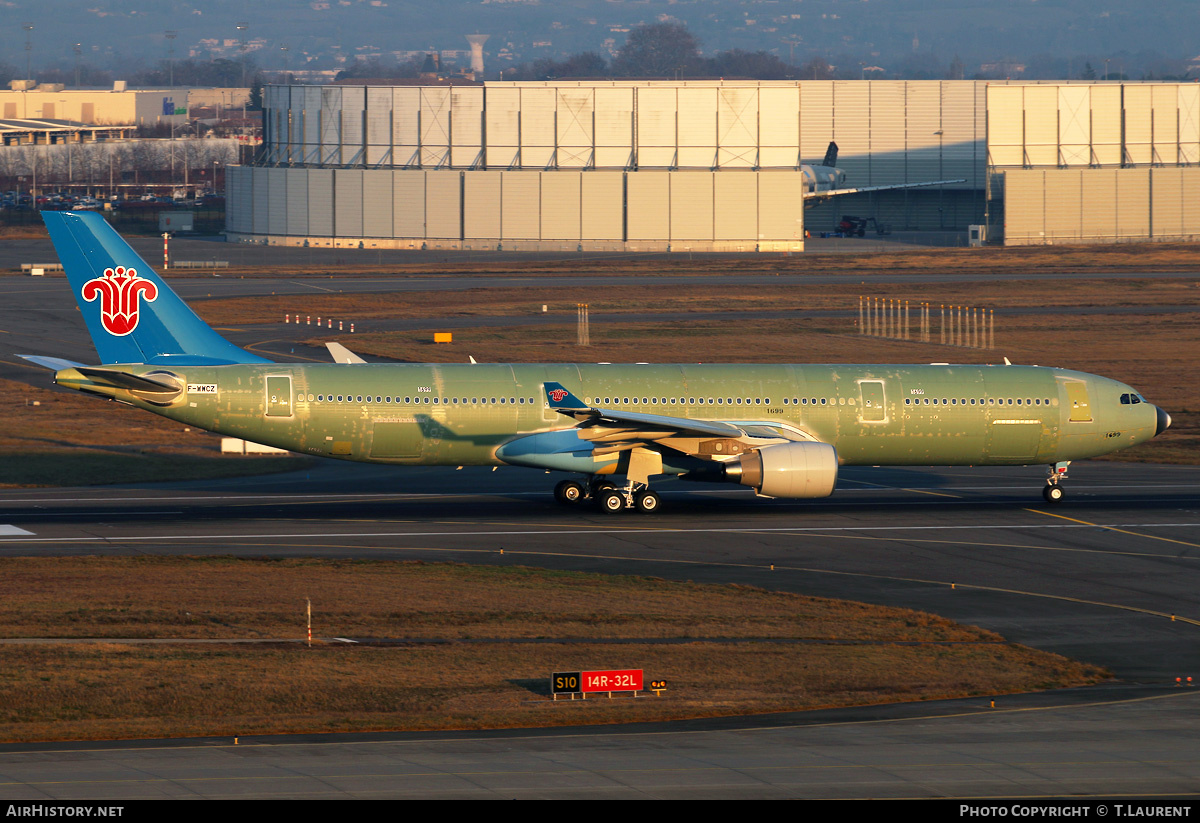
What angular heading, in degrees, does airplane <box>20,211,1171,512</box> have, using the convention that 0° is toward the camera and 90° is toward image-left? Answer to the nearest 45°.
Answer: approximately 270°
